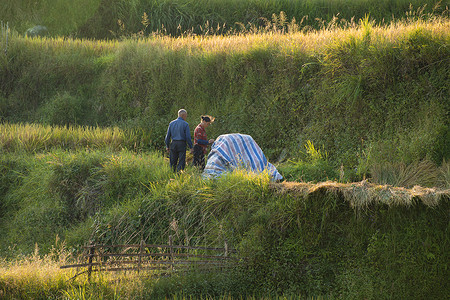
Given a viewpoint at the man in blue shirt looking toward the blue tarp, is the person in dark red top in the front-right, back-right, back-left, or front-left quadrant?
front-left

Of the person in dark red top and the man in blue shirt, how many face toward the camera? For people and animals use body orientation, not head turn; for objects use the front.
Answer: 0

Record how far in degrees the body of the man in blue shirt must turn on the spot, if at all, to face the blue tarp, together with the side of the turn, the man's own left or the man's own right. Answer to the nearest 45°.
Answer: approximately 90° to the man's own right

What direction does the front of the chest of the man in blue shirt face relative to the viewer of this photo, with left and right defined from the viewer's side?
facing away from the viewer and to the right of the viewer
